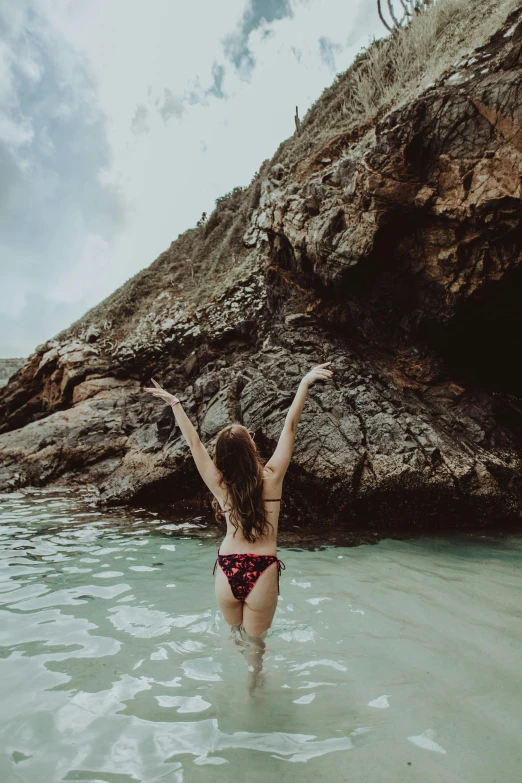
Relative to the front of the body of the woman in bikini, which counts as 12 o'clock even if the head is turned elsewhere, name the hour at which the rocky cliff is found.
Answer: The rocky cliff is roughly at 1 o'clock from the woman in bikini.

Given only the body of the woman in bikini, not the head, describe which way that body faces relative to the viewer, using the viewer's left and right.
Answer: facing away from the viewer

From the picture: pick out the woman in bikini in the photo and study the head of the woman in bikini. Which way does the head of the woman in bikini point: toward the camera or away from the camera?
away from the camera
